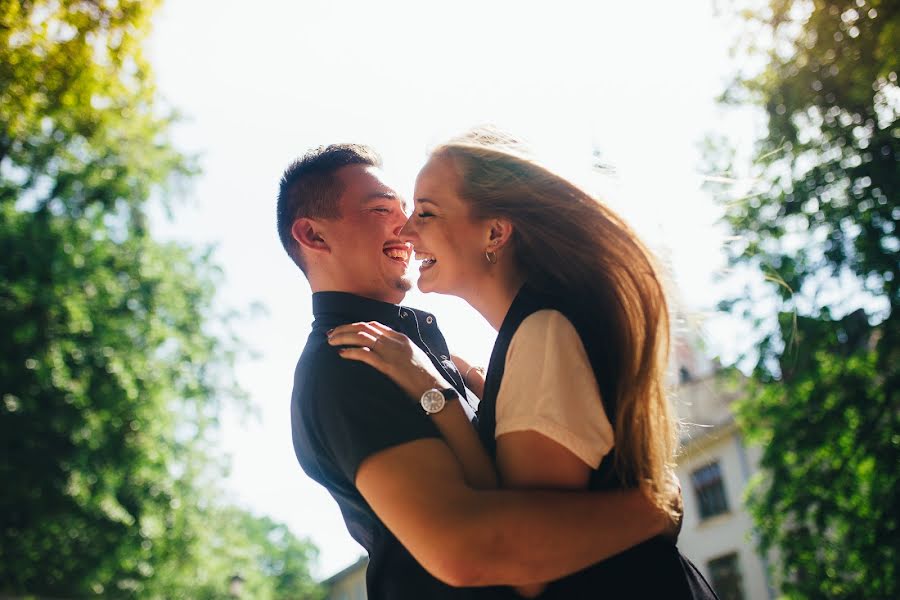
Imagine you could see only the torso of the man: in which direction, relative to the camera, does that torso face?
to the viewer's right

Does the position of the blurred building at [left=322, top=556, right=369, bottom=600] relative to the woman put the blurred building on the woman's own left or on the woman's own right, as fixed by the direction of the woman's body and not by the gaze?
on the woman's own right

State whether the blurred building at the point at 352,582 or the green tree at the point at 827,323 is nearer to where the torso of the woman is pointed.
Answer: the blurred building

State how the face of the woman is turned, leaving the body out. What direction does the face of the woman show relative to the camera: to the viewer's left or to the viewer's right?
to the viewer's left

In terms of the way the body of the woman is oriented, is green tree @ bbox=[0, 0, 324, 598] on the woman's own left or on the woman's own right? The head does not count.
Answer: on the woman's own right

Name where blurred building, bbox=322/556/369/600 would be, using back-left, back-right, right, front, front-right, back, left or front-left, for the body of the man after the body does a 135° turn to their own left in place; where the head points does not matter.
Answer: front-right

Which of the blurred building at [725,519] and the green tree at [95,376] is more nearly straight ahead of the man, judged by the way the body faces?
the blurred building

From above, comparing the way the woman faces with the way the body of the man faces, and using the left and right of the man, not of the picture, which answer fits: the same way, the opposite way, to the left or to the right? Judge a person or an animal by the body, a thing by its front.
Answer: the opposite way

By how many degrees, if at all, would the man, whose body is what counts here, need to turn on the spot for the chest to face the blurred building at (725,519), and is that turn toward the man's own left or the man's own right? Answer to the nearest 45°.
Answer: approximately 90° to the man's own left

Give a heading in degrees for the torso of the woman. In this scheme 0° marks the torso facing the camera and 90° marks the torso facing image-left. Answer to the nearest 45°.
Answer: approximately 90°

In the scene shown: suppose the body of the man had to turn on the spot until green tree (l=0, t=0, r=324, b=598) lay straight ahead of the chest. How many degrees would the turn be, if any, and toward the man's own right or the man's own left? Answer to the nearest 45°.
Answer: approximately 135° to the man's own left
